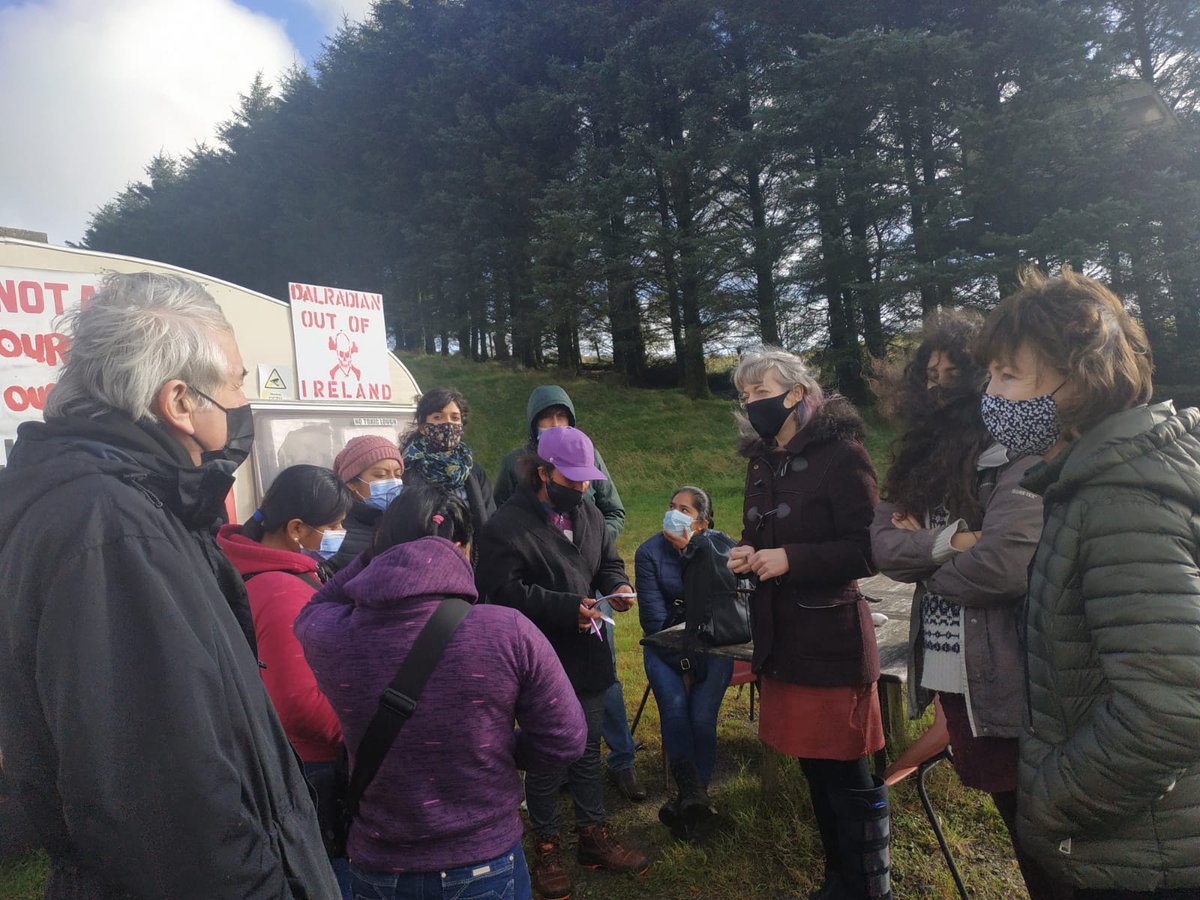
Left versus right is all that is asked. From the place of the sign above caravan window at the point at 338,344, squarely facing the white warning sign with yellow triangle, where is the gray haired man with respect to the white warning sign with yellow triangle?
left

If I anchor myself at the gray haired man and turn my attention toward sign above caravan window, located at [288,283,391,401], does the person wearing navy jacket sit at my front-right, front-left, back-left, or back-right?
front-right

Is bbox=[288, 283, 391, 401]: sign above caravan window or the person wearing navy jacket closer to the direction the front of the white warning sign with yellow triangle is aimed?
the person wearing navy jacket

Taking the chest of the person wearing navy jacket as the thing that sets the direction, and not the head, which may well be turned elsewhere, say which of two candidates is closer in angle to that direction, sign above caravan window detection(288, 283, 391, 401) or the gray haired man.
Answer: the gray haired man

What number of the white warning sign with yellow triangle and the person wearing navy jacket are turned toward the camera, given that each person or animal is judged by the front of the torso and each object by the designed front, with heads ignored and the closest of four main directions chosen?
2

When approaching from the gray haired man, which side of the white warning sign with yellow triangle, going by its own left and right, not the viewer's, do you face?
front

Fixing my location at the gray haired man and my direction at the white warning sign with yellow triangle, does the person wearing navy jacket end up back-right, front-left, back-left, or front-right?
front-right

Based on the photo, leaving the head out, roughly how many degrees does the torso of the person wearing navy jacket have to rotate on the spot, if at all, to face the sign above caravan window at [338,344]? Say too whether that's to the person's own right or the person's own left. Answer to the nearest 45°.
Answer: approximately 135° to the person's own right

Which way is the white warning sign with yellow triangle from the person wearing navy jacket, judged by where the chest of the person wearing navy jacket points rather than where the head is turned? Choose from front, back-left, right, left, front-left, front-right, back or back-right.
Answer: back-right

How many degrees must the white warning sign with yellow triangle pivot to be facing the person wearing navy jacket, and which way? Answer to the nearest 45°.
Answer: approximately 45° to its left

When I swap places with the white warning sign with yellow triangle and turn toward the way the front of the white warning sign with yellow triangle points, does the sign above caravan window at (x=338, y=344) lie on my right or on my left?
on my left

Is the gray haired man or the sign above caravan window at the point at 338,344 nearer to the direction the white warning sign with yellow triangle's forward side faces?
the gray haired man

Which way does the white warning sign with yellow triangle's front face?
toward the camera

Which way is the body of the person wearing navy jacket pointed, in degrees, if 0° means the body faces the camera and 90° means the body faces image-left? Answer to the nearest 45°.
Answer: approximately 0°

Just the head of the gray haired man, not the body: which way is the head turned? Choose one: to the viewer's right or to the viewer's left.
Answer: to the viewer's right
